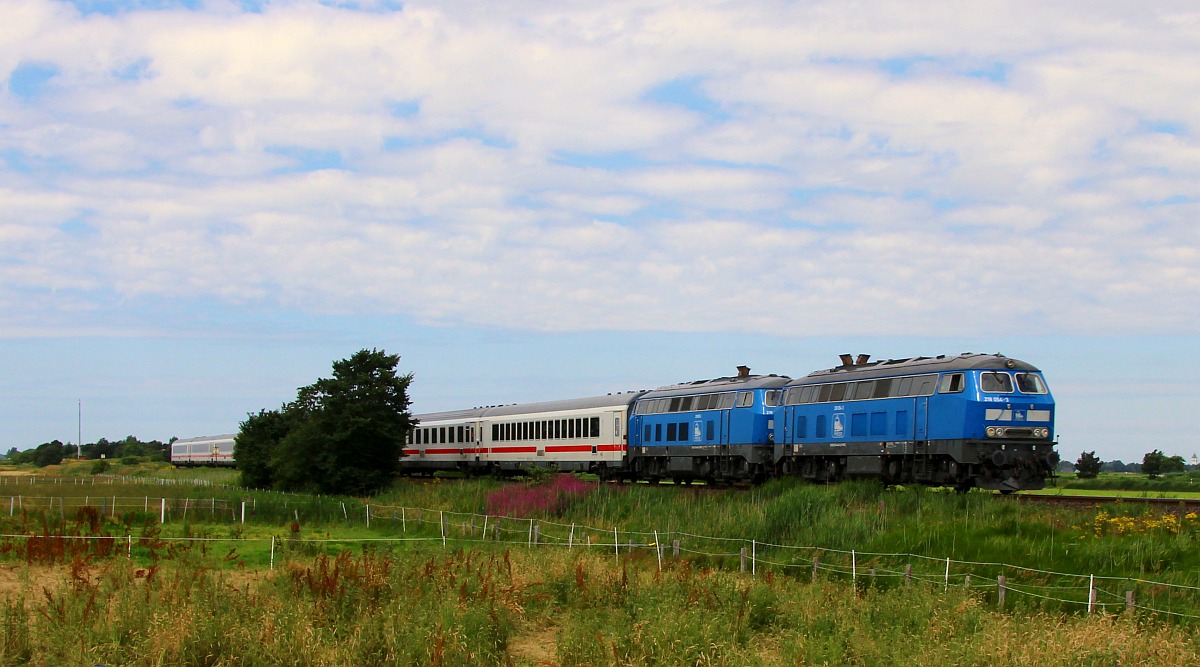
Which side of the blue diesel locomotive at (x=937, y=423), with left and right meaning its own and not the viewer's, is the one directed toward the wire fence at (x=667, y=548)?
right

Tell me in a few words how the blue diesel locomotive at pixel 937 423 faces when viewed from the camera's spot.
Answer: facing the viewer and to the right of the viewer
